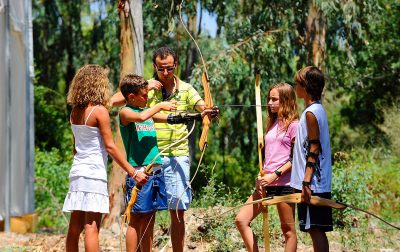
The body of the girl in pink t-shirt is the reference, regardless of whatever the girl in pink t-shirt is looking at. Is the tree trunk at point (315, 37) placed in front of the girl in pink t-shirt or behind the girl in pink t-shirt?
behind

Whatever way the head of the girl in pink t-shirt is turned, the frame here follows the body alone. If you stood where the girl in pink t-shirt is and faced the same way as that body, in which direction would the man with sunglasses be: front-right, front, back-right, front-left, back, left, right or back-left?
front-right

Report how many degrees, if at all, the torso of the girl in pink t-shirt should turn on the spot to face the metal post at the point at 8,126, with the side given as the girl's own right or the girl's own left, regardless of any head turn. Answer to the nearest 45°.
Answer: approximately 90° to the girl's own right

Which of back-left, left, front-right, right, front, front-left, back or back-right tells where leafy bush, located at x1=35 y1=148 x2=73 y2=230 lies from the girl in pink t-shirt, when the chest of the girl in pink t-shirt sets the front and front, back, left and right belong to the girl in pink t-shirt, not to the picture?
right

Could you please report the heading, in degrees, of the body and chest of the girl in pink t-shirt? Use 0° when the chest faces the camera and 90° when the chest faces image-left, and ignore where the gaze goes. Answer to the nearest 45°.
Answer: approximately 45°

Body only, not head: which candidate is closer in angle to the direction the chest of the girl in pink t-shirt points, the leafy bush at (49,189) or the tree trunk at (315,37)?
the leafy bush

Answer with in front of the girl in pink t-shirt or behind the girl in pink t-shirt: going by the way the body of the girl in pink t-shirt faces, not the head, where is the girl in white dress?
in front

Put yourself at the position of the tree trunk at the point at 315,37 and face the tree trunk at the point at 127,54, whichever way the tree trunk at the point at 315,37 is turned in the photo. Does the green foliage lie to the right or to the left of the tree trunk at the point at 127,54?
left

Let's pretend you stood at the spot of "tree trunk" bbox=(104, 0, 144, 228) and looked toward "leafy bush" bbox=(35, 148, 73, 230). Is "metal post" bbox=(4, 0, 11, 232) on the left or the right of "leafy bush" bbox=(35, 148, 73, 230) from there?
left

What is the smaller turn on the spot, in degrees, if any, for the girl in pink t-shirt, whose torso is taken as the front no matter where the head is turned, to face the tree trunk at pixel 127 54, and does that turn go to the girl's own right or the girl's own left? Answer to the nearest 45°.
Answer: approximately 90° to the girl's own right
